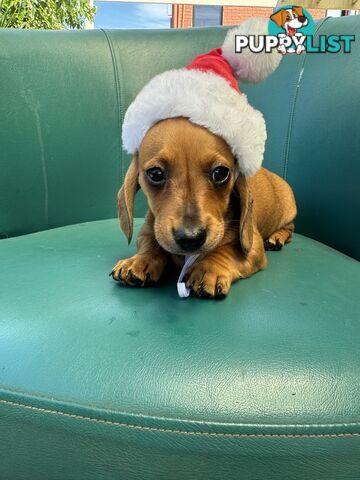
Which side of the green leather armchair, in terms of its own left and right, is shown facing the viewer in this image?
front
